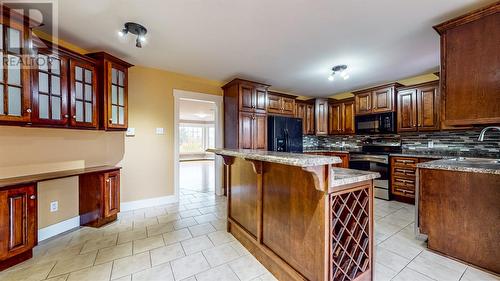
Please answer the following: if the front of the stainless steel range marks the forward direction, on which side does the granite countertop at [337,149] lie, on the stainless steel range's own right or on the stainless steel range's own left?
on the stainless steel range's own right

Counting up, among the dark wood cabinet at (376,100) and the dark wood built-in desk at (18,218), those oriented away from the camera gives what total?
0

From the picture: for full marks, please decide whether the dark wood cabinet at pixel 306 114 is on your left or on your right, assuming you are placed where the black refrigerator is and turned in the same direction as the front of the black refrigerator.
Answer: on your left

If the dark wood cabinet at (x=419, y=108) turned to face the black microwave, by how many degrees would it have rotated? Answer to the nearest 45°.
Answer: approximately 45° to its right

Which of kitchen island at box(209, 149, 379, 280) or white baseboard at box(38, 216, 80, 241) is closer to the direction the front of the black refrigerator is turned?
the kitchen island

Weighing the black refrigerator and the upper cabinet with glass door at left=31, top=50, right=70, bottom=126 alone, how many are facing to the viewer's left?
0
